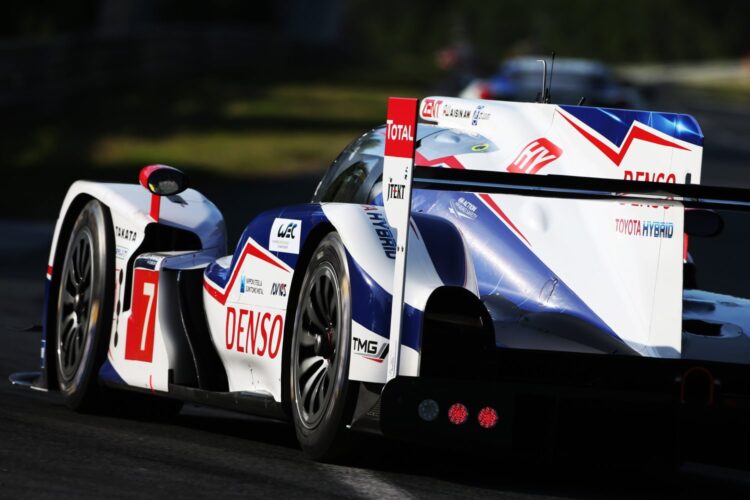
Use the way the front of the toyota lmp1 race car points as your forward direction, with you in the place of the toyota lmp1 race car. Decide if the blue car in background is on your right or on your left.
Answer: on your right

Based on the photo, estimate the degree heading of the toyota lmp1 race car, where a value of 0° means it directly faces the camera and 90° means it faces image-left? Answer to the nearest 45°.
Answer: approximately 135°
